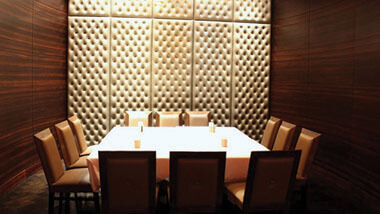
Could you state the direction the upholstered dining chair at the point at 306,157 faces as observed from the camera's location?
facing the viewer and to the left of the viewer

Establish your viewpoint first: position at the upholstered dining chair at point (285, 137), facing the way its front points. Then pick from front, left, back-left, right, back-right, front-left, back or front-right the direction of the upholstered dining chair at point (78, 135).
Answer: front-right

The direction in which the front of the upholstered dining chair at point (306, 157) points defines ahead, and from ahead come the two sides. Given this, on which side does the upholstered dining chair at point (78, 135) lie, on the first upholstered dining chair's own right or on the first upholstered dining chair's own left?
on the first upholstered dining chair's own right

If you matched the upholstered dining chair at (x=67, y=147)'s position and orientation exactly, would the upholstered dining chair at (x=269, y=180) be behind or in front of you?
in front

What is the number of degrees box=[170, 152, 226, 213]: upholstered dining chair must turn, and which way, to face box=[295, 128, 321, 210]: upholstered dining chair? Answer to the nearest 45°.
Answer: approximately 45° to its right

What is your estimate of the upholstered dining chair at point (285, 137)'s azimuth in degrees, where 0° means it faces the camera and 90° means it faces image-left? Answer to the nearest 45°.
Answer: approximately 45°

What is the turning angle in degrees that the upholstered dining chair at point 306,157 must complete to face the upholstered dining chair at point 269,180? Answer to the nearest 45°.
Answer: approximately 45° to its left

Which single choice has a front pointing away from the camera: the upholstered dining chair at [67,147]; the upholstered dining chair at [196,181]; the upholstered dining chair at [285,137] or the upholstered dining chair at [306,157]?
the upholstered dining chair at [196,181]

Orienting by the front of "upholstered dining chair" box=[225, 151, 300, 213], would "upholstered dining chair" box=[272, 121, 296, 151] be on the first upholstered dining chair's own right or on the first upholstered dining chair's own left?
on the first upholstered dining chair's own right

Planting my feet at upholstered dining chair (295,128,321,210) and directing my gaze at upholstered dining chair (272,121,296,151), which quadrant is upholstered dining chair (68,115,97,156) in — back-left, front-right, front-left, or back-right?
front-left

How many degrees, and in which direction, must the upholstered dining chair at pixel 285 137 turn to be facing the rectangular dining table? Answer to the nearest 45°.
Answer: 0° — it already faces it

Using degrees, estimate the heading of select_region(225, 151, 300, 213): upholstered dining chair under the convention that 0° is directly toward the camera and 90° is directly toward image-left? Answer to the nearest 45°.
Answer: approximately 135°

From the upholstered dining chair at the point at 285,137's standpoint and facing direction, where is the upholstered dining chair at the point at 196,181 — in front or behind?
in front

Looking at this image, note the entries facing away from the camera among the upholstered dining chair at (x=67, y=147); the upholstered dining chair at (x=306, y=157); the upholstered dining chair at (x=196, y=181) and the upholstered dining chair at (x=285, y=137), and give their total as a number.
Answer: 1

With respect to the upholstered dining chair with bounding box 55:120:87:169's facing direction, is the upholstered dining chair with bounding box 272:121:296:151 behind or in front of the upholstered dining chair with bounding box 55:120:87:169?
in front

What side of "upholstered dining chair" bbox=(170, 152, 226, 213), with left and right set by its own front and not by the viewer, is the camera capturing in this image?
back

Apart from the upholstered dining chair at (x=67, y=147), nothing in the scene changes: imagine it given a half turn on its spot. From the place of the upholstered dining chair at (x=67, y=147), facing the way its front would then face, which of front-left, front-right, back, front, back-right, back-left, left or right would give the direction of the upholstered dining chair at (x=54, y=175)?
back-left

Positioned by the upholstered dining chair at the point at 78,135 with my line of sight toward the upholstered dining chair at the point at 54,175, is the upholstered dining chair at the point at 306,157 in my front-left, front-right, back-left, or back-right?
front-left

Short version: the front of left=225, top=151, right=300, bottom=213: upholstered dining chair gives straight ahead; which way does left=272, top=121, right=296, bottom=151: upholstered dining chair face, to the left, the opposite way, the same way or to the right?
to the left

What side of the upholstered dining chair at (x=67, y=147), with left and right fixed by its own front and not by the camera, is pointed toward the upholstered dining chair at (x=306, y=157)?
front

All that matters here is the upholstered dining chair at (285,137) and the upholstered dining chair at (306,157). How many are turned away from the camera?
0

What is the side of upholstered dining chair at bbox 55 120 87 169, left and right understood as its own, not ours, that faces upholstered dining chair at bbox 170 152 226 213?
front
